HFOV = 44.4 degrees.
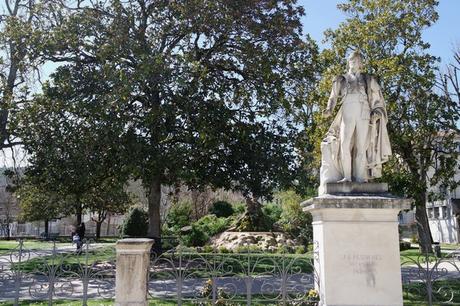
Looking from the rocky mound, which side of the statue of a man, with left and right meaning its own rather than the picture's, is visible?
back

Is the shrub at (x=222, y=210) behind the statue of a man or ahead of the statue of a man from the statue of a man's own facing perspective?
behind

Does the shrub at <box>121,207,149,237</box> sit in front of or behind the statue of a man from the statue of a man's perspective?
behind

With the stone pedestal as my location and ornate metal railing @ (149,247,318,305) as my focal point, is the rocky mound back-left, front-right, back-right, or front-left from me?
front-right

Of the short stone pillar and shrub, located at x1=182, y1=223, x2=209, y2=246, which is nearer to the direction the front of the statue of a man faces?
the short stone pillar

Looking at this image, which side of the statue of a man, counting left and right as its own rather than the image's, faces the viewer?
front

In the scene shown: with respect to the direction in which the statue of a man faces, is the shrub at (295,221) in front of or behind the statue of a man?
behind

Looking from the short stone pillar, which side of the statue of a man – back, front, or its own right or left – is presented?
right

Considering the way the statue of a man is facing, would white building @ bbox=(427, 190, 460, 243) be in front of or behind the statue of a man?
behind

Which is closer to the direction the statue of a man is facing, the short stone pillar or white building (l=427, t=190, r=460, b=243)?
the short stone pillar

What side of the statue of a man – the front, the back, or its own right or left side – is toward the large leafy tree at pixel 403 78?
back
